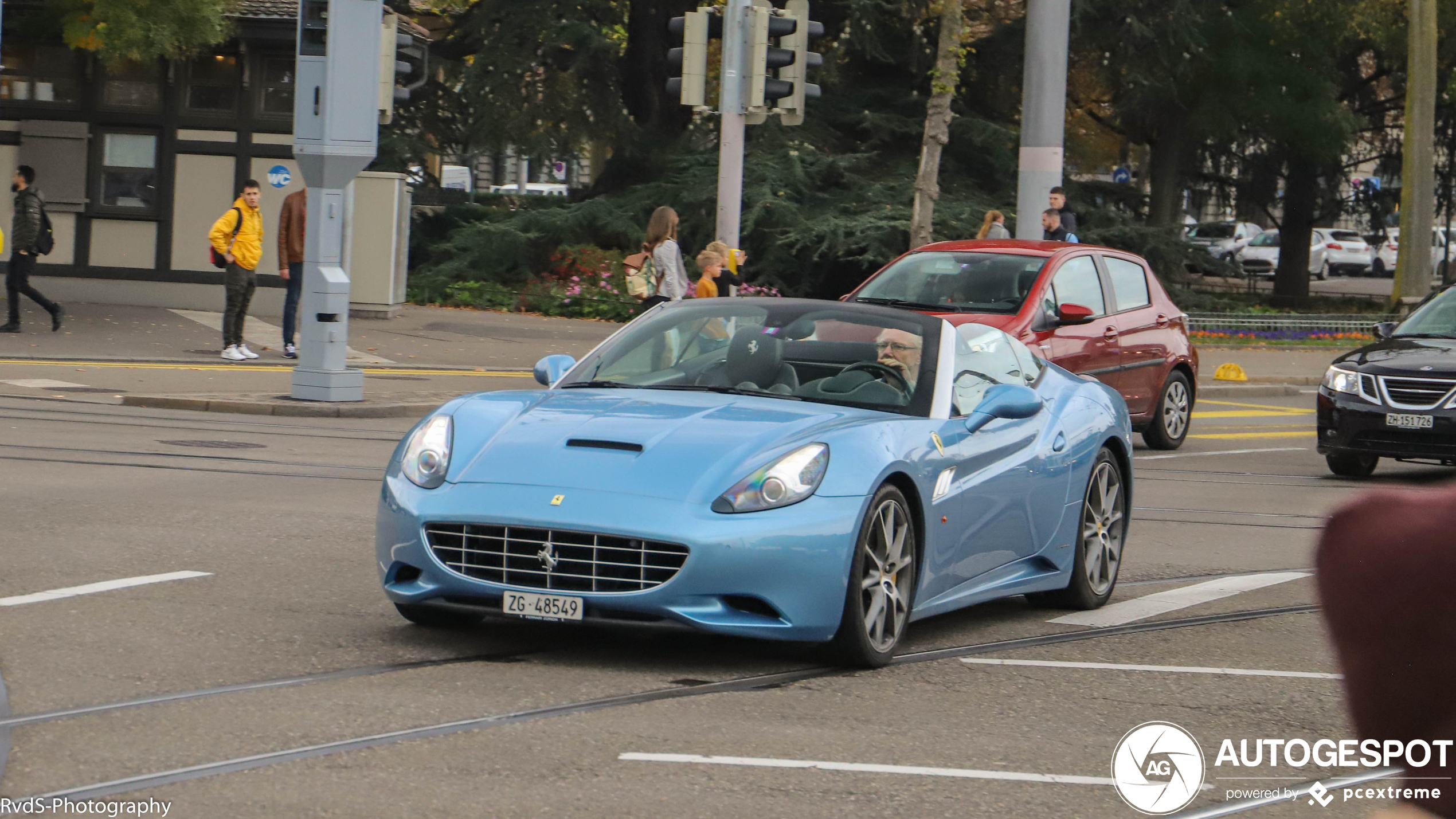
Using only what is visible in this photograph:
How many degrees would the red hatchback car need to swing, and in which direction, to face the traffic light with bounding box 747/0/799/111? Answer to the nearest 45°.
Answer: approximately 90° to its right

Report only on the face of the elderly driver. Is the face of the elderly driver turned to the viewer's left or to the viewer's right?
to the viewer's left

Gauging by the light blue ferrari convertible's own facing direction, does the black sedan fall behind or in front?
behind

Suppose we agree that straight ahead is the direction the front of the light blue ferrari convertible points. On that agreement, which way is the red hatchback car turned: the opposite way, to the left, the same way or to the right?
the same way

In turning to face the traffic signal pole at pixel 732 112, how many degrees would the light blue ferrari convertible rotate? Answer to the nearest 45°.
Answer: approximately 135° to its right

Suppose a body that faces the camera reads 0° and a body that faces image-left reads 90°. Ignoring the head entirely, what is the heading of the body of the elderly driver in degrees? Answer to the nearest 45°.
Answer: approximately 45°

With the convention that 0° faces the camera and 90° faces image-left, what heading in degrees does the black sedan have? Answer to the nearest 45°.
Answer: approximately 45°

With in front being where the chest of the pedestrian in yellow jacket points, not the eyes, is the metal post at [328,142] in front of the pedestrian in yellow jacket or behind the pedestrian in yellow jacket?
in front

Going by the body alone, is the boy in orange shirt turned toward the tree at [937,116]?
no

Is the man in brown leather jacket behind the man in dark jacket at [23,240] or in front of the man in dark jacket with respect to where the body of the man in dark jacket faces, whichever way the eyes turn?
behind

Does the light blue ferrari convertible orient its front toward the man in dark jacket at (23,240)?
no

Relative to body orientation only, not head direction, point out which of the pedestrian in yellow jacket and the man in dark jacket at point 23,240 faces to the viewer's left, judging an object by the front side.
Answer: the man in dark jacket

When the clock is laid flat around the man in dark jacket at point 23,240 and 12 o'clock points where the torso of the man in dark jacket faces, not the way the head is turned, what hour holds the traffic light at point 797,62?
The traffic light is roughly at 7 o'clock from the man in dark jacket.

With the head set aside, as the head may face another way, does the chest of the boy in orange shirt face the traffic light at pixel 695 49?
no
